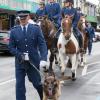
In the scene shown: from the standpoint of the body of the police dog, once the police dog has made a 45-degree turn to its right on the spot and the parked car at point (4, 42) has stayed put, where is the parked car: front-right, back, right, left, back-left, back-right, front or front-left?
back-right

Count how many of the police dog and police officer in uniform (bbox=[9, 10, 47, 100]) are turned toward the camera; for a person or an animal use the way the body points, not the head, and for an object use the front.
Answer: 2

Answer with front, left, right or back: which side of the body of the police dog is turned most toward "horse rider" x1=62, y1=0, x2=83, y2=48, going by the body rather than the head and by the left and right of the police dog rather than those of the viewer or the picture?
back

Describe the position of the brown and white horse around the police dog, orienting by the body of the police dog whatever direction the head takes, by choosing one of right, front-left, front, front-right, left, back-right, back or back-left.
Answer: back

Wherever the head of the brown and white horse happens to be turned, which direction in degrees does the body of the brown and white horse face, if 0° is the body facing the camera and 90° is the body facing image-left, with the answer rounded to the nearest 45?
approximately 0°

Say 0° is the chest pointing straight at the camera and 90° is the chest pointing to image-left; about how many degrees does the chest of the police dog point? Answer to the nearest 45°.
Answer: approximately 0°

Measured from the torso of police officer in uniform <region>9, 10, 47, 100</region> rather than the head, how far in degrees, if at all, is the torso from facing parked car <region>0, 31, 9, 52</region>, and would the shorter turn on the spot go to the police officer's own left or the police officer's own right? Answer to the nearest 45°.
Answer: approximately 180°

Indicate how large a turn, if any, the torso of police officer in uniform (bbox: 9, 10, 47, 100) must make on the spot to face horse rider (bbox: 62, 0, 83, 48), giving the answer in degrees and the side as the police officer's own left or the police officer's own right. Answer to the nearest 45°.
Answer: approximately 180°

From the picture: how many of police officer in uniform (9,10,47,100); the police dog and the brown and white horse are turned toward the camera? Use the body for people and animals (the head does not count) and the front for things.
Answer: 3
